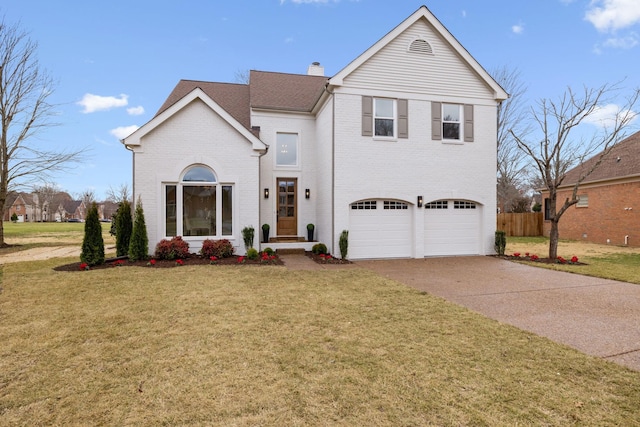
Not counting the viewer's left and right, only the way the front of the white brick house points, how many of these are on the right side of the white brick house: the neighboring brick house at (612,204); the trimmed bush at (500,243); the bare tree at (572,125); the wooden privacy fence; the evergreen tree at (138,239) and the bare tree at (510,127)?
1

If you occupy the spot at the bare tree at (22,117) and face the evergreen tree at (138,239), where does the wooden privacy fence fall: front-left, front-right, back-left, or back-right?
front-left

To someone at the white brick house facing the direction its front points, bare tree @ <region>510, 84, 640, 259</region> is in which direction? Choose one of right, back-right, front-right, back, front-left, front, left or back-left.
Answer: left

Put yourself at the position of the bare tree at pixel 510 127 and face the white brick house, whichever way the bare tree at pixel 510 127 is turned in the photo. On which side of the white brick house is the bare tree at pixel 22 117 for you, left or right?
right

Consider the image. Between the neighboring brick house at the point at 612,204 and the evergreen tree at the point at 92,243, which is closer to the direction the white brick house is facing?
the evergreen tree

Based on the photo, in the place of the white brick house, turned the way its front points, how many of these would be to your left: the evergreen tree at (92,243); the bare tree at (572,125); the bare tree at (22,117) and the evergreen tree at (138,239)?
1

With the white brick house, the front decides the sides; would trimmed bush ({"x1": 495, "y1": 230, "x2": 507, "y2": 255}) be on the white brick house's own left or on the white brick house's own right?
on the white brick house's own left

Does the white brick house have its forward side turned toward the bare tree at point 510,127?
no

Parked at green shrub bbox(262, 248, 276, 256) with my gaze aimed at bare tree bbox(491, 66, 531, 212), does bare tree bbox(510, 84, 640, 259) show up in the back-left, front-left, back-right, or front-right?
front-right

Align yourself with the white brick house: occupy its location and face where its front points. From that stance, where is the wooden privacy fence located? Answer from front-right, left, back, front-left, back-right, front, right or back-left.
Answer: back-left

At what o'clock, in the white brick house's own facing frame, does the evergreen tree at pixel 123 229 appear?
The evergreen tree is roughly at 3 o'clock from the white brick house.

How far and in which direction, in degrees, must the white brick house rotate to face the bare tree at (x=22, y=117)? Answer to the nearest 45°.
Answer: approximately 90° to its right

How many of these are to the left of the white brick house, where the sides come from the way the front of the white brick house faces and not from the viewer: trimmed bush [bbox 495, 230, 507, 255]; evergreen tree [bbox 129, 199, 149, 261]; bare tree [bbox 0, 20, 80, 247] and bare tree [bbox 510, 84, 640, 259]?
2

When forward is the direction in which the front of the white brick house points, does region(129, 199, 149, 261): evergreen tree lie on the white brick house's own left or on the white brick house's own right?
on the white brick house's own right

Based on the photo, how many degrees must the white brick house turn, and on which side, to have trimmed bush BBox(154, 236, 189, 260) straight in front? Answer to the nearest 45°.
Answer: approximately 90° to its right

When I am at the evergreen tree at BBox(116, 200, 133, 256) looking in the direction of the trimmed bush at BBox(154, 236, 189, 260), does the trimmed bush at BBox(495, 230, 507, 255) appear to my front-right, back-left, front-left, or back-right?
front-left

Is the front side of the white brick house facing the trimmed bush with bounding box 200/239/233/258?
no

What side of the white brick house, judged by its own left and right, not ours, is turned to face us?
front
